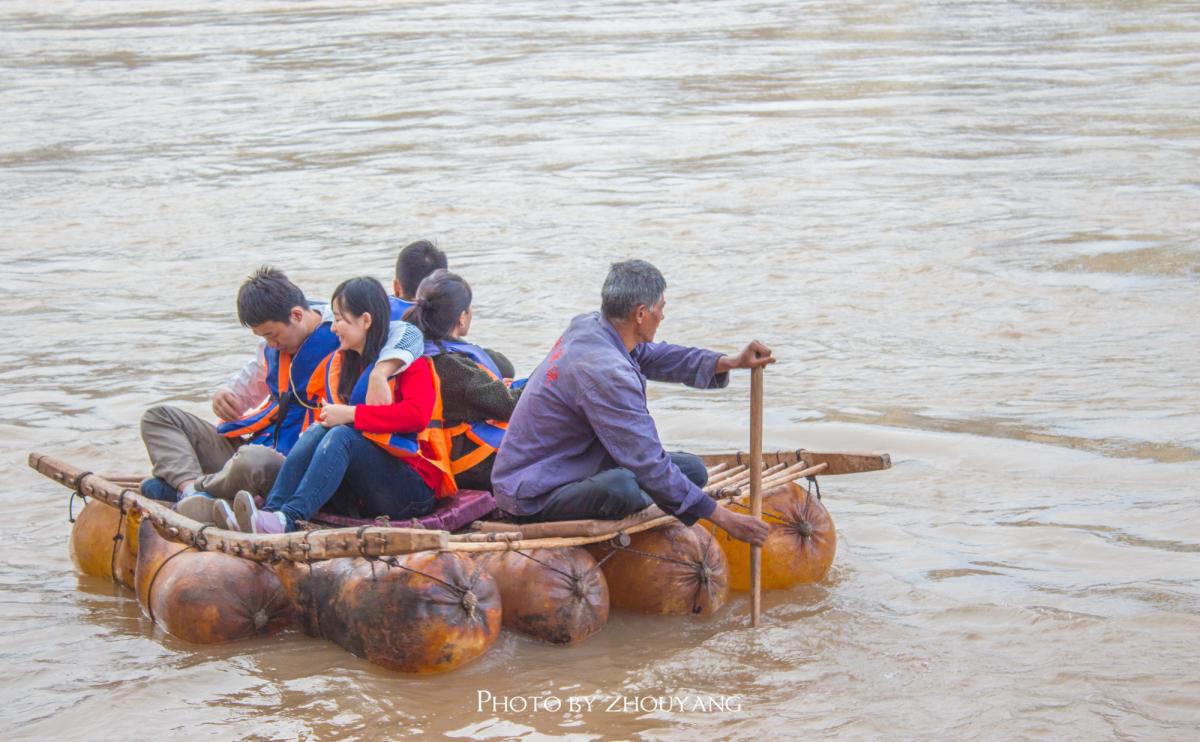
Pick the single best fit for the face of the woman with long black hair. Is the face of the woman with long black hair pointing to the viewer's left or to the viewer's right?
to the viewer's left

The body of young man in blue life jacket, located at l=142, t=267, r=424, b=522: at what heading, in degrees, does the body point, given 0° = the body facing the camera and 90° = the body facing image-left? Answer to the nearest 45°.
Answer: approximately 45°

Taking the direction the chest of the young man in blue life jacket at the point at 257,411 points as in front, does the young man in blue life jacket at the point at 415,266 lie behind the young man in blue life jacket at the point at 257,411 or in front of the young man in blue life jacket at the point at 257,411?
behind
